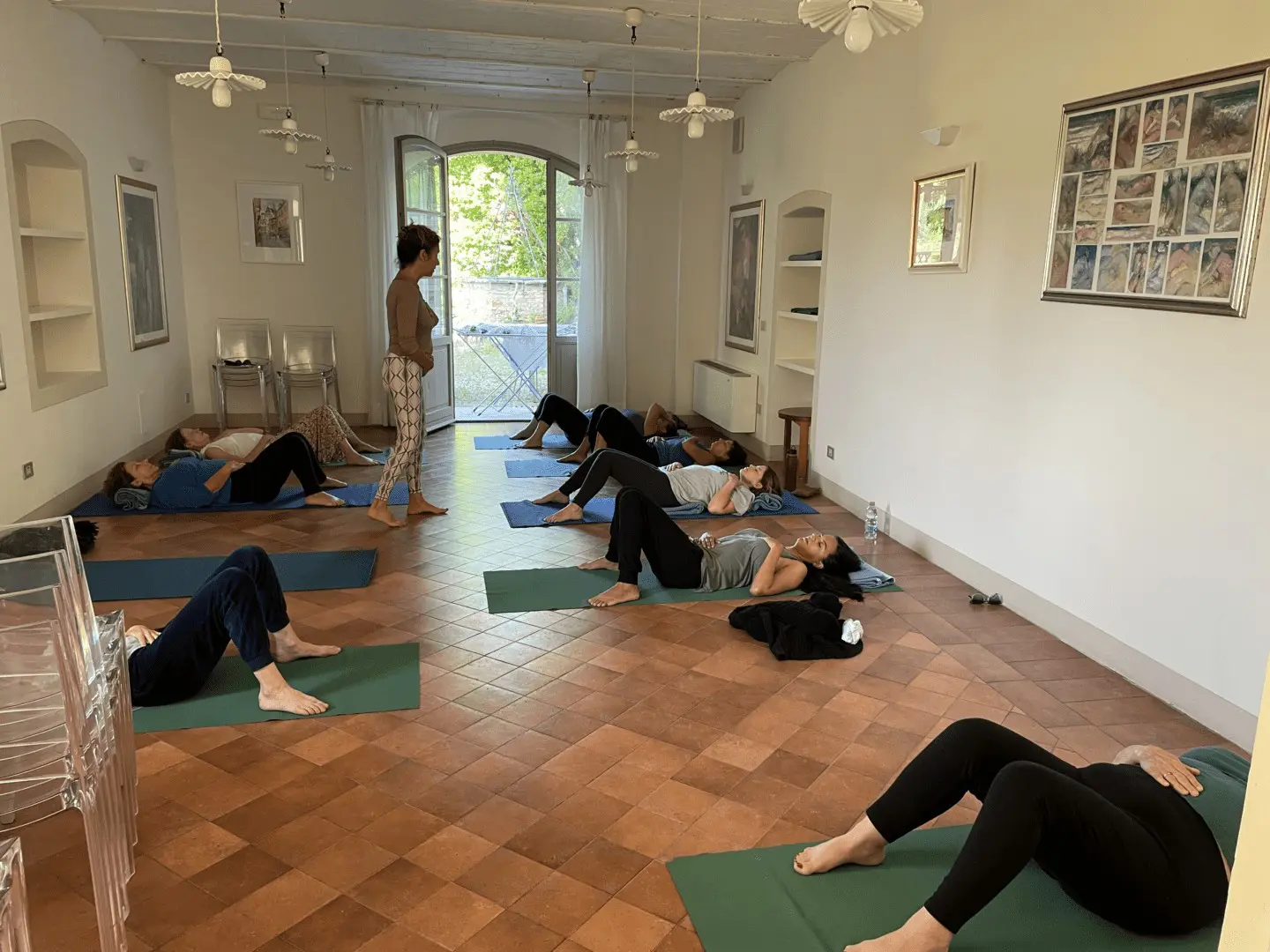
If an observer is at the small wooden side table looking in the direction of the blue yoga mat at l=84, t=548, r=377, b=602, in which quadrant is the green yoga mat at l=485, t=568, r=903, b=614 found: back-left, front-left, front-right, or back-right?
front-left

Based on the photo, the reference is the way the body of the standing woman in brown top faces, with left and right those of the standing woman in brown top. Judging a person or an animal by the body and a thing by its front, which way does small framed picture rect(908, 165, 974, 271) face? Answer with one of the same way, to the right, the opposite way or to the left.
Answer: the opposite way

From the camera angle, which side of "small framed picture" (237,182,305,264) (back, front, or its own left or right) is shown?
front

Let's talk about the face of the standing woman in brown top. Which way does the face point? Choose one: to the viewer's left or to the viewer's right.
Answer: to the viewer's right

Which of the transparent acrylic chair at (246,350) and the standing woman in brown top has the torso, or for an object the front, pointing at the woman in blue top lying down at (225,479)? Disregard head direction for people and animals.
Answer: the transparent acrylic chair

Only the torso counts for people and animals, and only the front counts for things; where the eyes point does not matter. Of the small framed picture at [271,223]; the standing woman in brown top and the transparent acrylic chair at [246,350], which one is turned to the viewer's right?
the standing woman in brown top

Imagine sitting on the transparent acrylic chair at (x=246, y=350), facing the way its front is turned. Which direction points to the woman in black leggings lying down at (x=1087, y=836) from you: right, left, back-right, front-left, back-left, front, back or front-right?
front

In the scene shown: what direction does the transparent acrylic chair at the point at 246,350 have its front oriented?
toward the camera

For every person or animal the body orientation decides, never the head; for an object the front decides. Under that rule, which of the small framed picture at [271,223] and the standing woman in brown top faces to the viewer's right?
the standing woman in brown top

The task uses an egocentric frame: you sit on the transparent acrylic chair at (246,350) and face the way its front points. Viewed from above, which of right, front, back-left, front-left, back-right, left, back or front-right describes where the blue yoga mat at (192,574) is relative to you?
front

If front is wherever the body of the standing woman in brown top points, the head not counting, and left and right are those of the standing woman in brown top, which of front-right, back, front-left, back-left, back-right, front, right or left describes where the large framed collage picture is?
front-right

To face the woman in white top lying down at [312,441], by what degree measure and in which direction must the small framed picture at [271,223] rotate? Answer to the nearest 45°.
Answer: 0° — it already faces them

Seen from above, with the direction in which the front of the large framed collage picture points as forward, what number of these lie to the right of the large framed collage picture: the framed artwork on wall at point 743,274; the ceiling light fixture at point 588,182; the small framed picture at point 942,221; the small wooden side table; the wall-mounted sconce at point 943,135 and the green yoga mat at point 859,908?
5

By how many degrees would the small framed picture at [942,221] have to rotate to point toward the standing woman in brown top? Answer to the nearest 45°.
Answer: approximately 45° to its right

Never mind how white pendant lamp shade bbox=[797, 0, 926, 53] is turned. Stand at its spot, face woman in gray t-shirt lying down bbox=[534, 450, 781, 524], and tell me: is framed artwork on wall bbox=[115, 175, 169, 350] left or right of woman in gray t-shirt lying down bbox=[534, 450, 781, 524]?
left

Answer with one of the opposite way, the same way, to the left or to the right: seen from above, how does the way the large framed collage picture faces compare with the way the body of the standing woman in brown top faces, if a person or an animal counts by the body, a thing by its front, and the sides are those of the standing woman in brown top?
the opposite way

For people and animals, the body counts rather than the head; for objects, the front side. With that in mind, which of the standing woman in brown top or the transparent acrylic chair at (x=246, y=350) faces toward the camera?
the transparent acrylic chair

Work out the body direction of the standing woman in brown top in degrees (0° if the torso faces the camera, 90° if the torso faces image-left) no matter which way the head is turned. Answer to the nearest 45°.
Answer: approximately 270°

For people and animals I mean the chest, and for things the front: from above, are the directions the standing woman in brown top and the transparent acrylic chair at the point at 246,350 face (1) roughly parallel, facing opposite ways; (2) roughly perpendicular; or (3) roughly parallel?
roughly perpendicular

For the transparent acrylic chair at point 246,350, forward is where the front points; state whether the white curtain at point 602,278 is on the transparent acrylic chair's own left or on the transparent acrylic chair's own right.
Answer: on the transparent acrylic chair's own left
